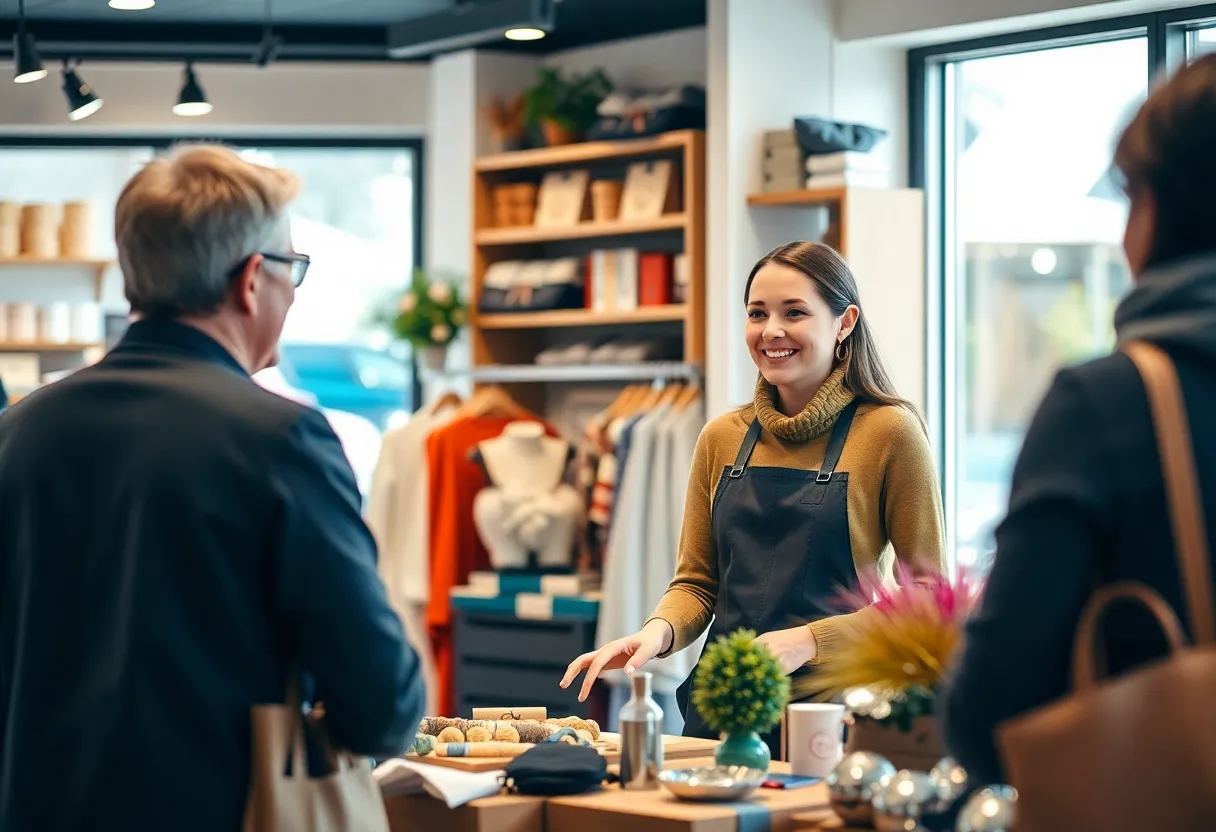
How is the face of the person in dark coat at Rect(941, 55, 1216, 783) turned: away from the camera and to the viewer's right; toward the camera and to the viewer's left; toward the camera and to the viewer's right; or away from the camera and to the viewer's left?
away from the camera and to the viewer's left

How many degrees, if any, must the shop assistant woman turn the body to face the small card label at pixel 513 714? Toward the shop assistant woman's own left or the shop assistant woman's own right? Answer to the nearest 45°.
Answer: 0° — they already face it

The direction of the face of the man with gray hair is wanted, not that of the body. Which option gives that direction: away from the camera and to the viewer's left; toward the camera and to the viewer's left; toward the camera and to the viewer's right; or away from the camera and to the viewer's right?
away from the camera and to the viewer's right

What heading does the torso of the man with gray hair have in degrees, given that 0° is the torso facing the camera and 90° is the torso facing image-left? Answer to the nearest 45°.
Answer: approximately 225°

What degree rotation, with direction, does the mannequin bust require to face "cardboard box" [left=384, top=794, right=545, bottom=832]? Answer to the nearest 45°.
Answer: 0° — it already faces it

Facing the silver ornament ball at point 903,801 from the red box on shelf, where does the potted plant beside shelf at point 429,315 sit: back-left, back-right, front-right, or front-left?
back-right

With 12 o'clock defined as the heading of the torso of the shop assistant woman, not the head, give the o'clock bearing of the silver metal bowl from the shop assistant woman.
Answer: The silver metal bowl is roughly at 11 o'clock from the shop assistant woman.
